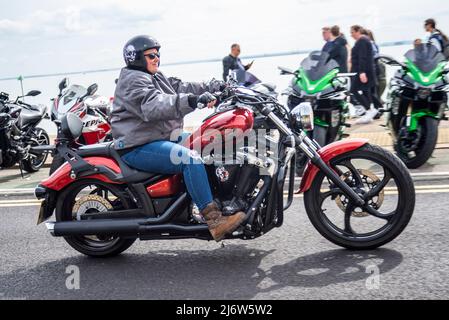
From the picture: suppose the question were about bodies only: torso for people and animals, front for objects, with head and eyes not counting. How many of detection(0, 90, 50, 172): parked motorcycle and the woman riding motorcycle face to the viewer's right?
1

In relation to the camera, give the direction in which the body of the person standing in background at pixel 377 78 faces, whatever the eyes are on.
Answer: to the viewer's left

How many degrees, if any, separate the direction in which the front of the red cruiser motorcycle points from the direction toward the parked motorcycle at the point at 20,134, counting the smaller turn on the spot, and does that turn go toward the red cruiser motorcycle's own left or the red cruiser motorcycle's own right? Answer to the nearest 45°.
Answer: approximately 135° to the red cruiser motorcycle's own left

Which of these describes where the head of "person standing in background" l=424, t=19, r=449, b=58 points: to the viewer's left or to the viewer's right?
to the viewer's left

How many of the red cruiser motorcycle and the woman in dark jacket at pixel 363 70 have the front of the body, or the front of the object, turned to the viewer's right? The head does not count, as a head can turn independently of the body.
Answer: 1

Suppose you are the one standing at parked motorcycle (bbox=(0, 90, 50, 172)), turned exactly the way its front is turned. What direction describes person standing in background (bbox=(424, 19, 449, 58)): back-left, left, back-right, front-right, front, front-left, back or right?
back-left

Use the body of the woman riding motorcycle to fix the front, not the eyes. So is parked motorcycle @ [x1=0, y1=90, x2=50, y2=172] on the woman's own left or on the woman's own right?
on the woman's own left

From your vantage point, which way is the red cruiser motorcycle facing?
to the viewer's right

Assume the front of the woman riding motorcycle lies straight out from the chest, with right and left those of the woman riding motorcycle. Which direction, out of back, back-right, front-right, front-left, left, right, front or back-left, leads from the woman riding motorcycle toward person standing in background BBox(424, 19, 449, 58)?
front-left

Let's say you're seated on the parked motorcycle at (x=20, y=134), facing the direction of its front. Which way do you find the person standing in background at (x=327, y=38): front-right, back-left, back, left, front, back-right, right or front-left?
back-left

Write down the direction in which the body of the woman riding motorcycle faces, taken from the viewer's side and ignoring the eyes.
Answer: to the viewer's right
